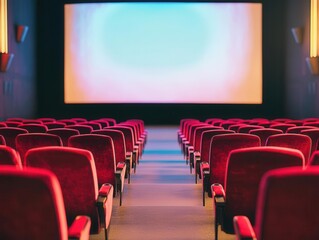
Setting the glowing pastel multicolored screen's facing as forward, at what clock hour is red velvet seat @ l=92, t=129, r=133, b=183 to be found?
The red velvet seat is roughly at 12 o'clock from the glowing pastel multicolored screen.

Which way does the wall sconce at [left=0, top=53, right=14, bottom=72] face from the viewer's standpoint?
to the viewer's right

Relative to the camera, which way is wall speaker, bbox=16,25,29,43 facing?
to the viewer's right

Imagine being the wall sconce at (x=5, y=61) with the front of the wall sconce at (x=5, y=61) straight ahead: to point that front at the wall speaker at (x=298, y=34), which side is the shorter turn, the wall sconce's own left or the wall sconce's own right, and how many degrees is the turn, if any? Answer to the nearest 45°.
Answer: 0° — it already faces it

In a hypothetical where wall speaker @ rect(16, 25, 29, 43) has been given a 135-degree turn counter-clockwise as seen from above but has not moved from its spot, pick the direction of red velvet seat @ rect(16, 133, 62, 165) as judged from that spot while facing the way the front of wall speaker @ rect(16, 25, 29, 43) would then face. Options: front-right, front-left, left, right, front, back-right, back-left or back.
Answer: back-left

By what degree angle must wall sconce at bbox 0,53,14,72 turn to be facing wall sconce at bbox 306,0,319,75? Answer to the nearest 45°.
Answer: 0° — it already faces it

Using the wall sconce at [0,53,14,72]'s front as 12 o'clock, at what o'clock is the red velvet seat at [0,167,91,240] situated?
The red velvet seat is roughly at 3 o'clock from the wall sconce.

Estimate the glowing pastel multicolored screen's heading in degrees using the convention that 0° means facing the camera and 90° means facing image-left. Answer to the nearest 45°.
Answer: approximately 0°

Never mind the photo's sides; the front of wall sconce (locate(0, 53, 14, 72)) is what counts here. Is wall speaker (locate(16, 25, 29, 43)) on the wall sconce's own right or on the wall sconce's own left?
on the wall sconce's own left

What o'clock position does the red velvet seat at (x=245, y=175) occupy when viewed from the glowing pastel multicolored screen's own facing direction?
The red velvet seat is roughly at 12 o'clock from the glowing pastel multicolored screen.
